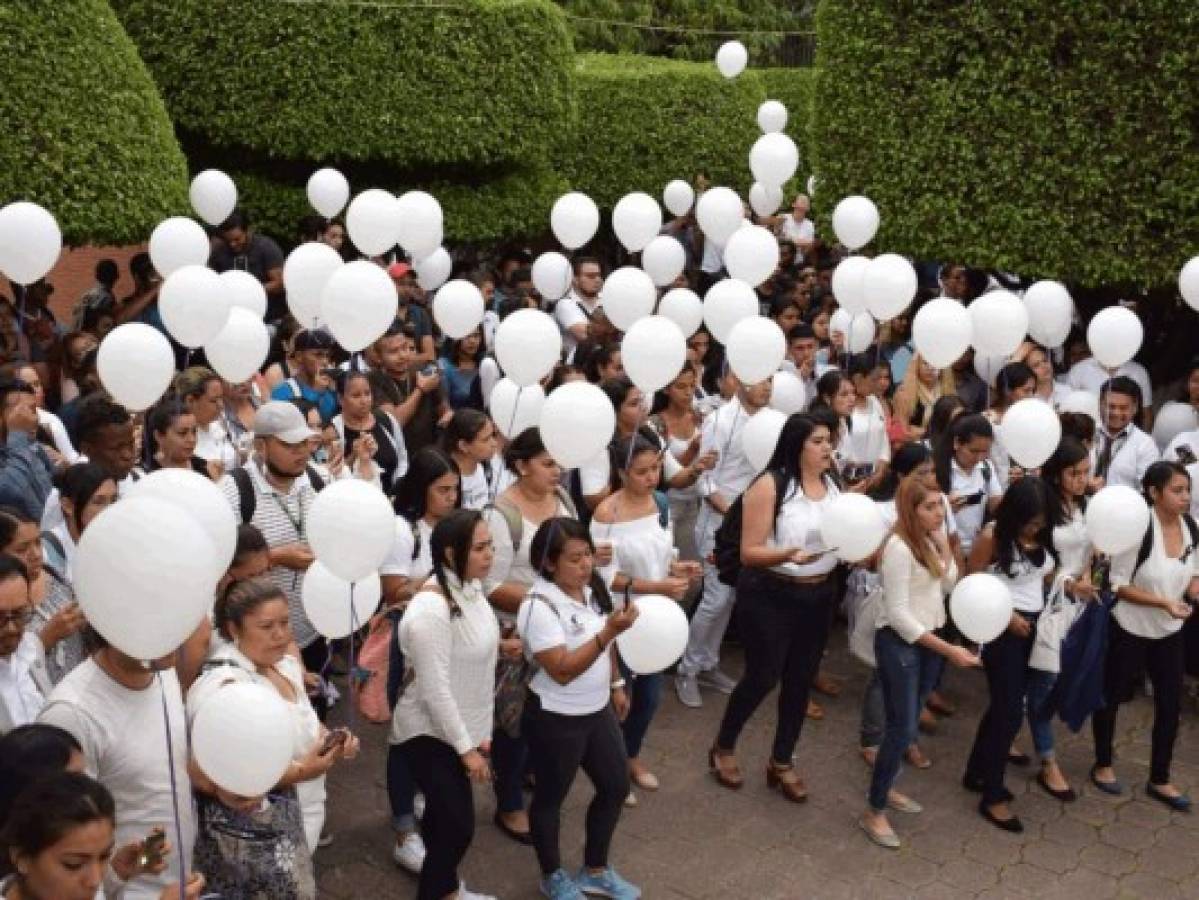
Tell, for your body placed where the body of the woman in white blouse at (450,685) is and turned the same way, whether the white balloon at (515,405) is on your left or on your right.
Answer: on your left

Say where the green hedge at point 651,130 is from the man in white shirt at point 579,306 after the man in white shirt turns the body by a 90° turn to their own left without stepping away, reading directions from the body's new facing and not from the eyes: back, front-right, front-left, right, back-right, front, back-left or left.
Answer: front-left

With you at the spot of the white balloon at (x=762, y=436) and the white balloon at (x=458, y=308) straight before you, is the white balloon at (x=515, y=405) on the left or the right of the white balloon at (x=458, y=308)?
left

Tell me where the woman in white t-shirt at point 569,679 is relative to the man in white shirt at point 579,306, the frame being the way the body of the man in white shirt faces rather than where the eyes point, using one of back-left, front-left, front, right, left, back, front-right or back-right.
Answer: front-right

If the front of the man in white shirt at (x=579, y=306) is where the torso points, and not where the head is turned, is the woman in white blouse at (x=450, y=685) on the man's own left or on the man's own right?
on the man's own right

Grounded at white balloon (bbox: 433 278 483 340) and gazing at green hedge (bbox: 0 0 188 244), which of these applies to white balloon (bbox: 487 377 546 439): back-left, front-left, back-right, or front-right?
back-left

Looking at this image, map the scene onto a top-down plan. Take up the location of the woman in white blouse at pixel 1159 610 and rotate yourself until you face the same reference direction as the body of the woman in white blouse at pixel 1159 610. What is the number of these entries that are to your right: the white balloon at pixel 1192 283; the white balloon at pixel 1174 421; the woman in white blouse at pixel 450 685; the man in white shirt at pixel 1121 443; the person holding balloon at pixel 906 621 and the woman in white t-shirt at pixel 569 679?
3

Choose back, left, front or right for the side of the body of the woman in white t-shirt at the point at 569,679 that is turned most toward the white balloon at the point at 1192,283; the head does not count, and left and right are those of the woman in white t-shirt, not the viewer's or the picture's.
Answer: left

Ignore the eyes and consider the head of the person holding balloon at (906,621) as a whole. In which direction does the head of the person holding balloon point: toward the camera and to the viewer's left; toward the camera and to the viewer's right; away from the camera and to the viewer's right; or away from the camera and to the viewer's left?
toward the camera and to the viewer's right

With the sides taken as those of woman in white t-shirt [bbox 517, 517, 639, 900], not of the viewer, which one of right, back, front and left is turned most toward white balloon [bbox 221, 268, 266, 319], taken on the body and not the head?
back

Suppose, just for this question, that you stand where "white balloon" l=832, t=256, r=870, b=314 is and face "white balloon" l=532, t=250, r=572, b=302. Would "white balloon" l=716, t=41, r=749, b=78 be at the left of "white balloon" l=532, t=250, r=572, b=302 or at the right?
right
